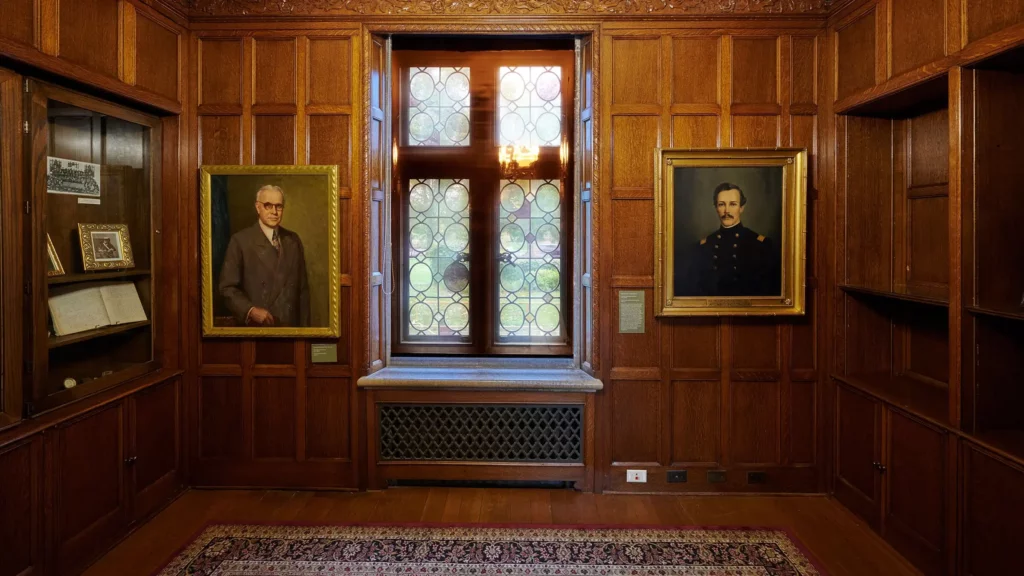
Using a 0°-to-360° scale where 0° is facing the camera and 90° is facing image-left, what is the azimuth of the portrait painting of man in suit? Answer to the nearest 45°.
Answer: approximately 0°

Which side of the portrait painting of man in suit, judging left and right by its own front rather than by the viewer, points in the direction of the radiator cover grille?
left

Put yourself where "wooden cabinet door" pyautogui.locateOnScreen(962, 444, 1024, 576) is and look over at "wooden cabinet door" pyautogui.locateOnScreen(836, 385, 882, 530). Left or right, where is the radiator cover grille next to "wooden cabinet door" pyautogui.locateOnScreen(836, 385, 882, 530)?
left

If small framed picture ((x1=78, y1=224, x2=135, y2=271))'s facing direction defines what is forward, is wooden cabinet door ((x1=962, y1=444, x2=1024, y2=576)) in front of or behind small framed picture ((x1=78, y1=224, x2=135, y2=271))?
in front

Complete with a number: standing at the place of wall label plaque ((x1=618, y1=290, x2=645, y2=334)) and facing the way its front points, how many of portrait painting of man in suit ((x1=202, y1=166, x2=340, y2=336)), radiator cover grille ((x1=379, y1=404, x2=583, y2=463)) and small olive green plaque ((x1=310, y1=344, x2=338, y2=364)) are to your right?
3

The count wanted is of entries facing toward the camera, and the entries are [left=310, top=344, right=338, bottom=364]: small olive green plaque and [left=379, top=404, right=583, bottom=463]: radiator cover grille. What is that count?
2

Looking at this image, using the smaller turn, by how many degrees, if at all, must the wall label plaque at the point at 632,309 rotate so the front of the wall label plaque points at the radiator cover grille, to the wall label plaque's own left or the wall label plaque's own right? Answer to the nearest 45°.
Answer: approximately 90° to the wall label plaque's own right

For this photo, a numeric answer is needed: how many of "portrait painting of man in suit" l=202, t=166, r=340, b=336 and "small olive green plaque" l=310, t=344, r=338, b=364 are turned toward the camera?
2

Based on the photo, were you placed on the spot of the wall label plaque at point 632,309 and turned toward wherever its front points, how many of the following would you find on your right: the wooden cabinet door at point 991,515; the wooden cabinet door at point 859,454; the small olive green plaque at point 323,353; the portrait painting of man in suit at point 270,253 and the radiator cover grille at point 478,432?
3

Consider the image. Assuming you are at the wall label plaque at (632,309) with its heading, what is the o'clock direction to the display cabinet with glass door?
The display cabinet with glass door is roughly at 2 o'clock from the wall label plaque.

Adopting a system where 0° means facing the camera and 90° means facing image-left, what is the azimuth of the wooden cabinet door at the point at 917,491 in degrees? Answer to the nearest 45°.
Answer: approximately 45°

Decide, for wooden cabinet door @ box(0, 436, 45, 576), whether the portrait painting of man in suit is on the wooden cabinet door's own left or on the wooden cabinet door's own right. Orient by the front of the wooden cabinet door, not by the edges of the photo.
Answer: on the wooden cabinet door's own left
